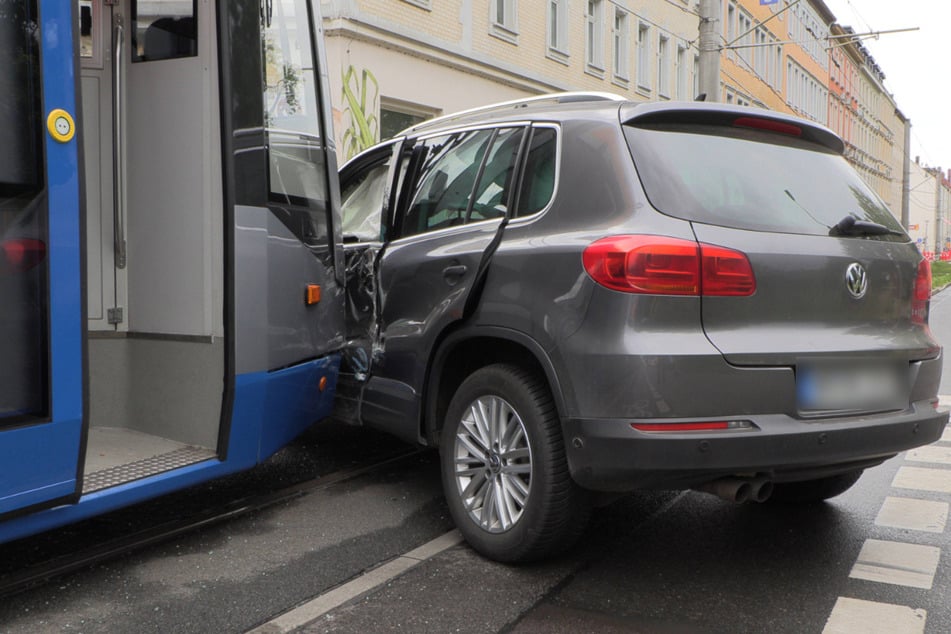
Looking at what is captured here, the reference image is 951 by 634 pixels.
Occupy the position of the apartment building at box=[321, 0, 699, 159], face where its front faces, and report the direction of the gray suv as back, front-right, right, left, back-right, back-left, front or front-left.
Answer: front-right

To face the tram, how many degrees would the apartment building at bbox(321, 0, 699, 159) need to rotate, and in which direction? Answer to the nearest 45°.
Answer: approximately 45° to its right

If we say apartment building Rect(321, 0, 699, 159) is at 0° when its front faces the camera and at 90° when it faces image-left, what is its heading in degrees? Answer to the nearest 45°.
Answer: approximately 315°

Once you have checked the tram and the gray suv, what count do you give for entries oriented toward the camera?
0

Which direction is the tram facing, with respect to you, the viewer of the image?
facing away from the viewer and to the right of the viewer

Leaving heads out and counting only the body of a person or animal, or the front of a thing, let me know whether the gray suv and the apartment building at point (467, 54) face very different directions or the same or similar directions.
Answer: very different directions

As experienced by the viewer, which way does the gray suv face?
facing away from the viewer and to the left of the viewer

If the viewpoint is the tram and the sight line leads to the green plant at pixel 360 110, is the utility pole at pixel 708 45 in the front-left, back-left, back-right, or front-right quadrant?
front-right

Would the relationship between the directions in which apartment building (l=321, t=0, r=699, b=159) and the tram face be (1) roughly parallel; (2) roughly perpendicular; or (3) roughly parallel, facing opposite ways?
roughly perpendicular

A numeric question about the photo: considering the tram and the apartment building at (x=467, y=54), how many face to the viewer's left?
0
